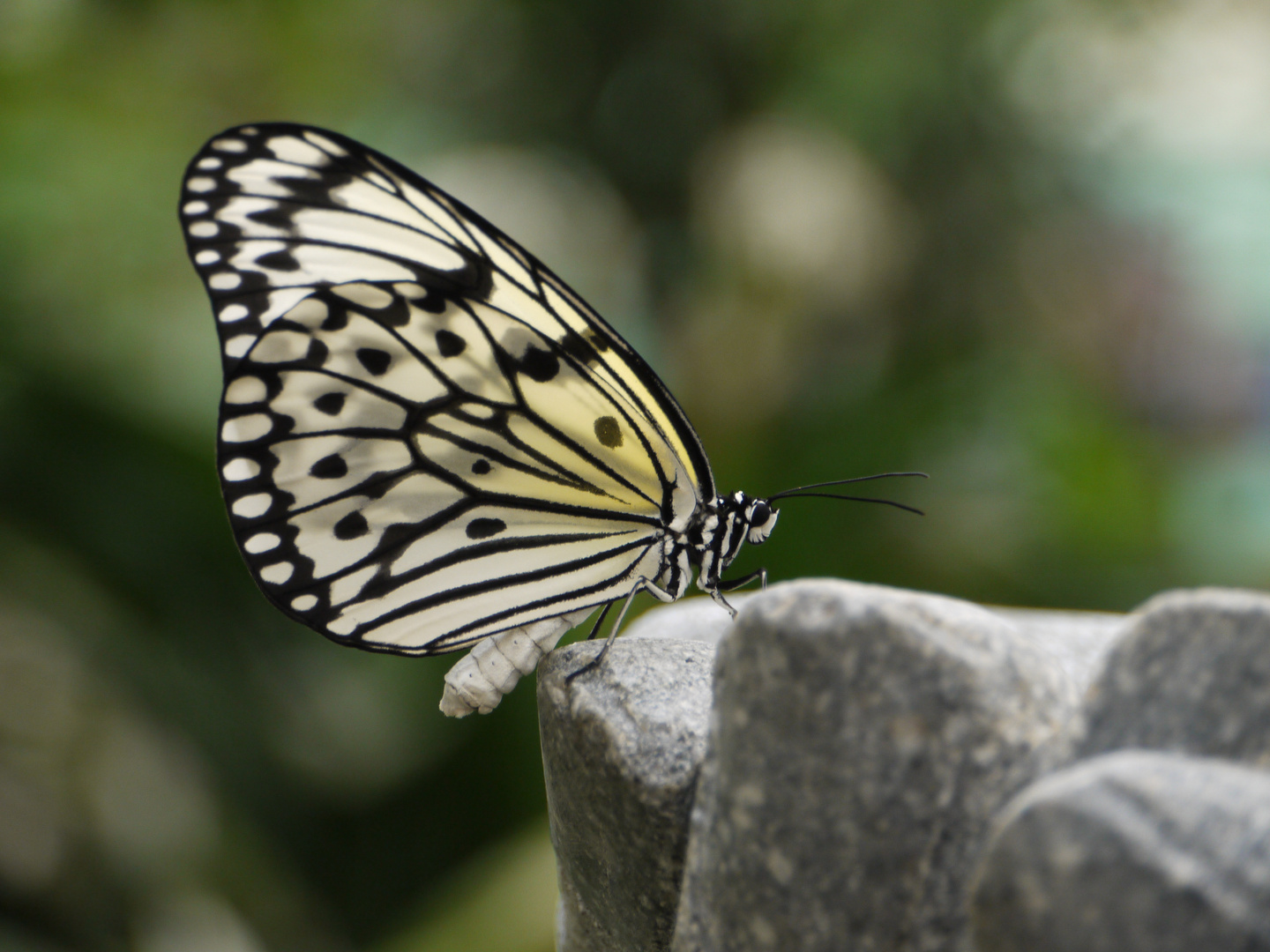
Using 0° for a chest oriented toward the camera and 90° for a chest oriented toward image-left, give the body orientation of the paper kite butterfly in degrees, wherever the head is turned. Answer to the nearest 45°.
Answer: approximately 270°
